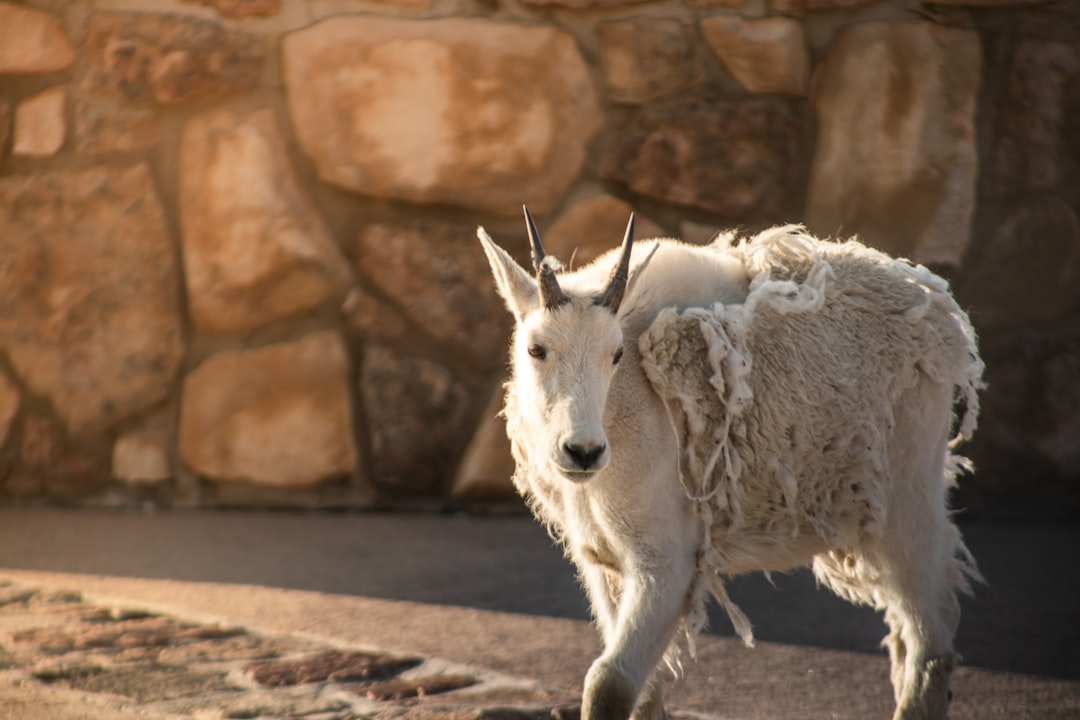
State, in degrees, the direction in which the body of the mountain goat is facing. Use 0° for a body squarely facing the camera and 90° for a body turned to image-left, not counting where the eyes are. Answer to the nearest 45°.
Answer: approximately 45°
